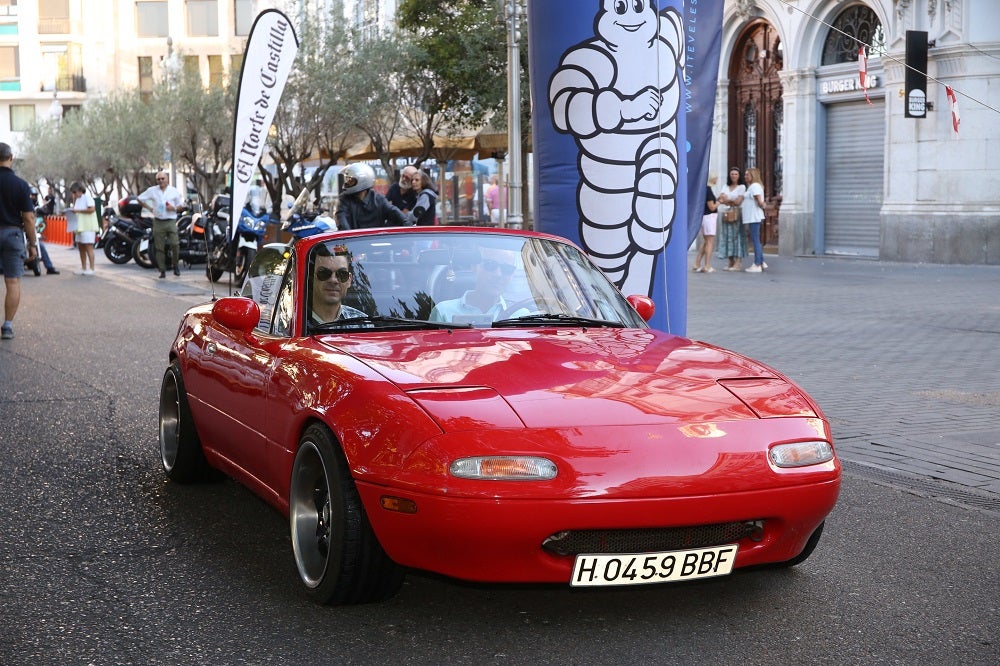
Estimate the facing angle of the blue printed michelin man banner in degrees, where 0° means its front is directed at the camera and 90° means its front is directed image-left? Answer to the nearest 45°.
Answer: approximately 0°

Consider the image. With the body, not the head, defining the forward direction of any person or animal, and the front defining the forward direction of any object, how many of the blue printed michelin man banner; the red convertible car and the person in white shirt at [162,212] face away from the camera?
0

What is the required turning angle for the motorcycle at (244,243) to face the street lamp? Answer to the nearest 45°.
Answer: approximately 90° to its left

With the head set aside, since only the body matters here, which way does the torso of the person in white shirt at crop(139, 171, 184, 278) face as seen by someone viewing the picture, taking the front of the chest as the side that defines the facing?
toward the camera

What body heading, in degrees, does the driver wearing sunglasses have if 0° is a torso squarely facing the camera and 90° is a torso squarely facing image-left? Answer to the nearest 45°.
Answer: approximately 315°

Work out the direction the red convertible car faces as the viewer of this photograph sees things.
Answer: facing the viewer and to the right of the viewer

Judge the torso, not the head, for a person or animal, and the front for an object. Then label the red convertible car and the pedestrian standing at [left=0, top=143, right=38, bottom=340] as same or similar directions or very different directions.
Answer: very different directions

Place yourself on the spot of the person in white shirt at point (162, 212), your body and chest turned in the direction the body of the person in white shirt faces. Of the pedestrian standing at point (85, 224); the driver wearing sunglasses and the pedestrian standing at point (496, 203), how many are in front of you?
1

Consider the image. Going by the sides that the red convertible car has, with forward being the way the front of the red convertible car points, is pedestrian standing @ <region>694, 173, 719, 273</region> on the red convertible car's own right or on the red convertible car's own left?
on the red convertible car's own left
